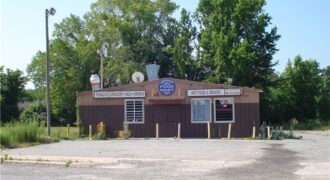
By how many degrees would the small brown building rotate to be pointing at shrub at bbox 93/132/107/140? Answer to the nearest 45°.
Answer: approximately 90° to its right

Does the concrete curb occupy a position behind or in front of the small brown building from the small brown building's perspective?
in front

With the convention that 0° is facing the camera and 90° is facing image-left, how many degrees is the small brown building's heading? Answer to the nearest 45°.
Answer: approximately 0°

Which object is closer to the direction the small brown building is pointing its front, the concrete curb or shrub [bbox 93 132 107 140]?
the concrete curb
